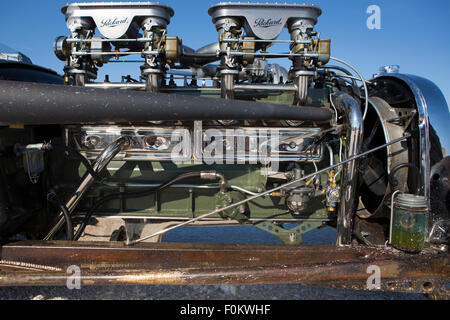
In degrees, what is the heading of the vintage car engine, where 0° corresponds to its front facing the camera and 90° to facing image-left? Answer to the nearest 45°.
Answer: approximately 270°
